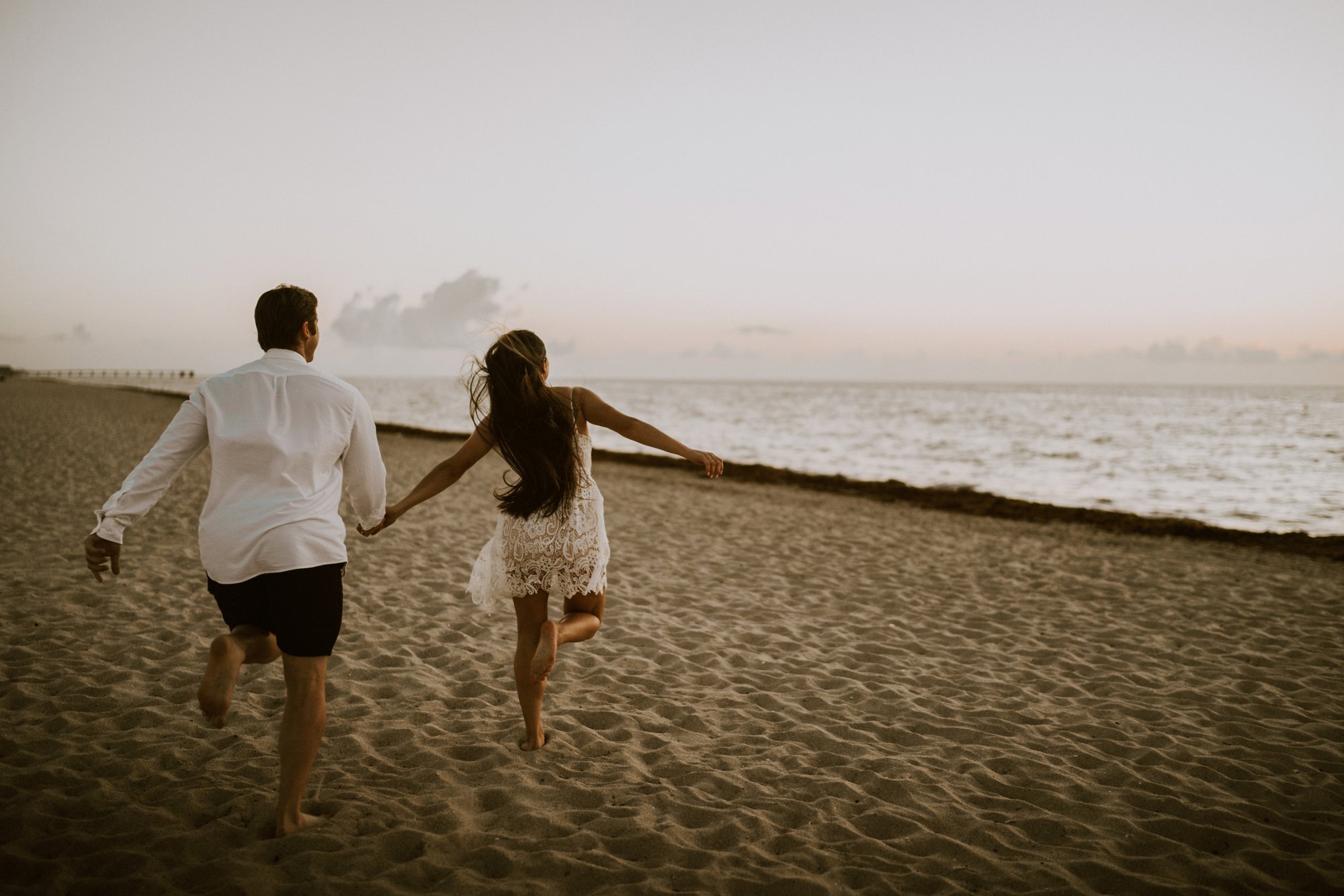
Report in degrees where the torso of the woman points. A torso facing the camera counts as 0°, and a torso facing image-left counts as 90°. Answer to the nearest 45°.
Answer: approximately 180°

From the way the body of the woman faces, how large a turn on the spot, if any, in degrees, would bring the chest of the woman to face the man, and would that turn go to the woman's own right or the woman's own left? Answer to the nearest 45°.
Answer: approximately 135° to the woman's own left
